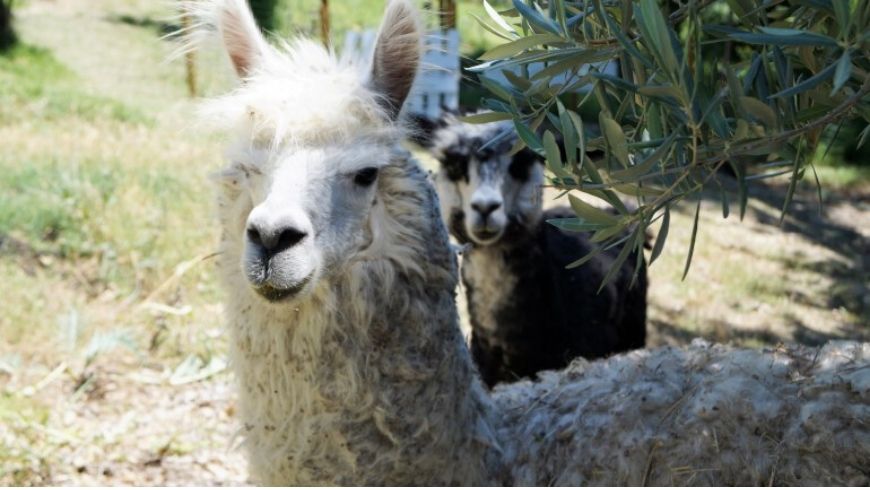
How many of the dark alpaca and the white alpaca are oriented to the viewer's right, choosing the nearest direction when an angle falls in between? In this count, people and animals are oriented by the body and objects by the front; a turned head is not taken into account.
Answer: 0

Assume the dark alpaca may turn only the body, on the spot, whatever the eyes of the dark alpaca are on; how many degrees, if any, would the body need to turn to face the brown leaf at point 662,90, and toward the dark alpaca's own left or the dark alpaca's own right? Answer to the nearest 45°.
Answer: approximately 45° to the dark alpaca's own left

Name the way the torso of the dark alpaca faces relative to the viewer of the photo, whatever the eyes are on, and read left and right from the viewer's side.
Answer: facing the viewer and to the left of the viewer

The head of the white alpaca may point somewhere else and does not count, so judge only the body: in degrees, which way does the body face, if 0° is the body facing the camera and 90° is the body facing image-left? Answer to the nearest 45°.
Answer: approximately 90°

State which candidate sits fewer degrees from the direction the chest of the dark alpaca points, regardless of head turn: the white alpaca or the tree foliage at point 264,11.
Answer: the white alpaca

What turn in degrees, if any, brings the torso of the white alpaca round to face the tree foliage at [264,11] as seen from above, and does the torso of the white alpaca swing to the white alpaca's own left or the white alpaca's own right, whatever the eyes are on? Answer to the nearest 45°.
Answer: approximately 90° to the white alpaca's own right

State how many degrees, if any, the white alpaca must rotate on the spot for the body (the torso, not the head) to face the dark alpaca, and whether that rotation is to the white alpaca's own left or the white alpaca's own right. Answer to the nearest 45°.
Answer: approximately 90° to the white alpaca's own right

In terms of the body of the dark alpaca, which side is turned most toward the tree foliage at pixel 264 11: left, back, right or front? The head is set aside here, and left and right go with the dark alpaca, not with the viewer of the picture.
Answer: right
